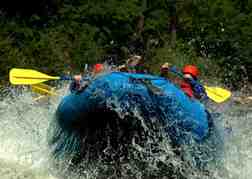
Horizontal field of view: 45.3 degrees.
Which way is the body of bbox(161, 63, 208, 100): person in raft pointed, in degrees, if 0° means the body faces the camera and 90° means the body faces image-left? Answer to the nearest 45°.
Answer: approximately 45°
